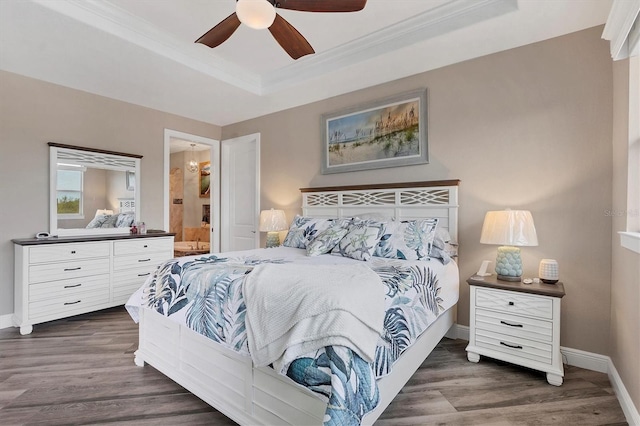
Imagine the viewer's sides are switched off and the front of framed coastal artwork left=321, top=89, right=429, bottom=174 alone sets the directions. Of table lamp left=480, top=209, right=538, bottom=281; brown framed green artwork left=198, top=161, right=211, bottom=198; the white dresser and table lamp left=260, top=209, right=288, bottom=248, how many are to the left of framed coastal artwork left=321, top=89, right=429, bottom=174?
1

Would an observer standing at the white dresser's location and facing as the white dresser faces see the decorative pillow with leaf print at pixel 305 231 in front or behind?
in front

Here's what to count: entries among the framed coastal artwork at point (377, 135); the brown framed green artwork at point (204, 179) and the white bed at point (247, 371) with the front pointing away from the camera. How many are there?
0

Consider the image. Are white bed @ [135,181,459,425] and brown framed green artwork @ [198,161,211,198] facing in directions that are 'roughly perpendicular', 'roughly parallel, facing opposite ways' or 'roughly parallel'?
roughly parallel

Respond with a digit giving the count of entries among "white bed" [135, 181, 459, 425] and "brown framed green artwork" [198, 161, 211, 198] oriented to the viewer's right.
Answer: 0

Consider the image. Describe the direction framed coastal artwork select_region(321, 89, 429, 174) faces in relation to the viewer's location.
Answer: facing the viewer and to the left of the viewer

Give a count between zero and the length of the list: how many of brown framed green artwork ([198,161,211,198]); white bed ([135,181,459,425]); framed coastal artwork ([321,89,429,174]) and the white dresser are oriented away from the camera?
0

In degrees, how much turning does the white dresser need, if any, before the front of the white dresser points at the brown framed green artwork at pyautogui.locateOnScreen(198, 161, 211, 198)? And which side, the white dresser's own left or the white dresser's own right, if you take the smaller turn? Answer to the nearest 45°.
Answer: approximately 90° to the white dresser's own left

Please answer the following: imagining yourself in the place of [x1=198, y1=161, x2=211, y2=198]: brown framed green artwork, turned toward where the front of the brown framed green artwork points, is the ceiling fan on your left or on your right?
on your left

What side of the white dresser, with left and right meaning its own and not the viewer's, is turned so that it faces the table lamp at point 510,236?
front

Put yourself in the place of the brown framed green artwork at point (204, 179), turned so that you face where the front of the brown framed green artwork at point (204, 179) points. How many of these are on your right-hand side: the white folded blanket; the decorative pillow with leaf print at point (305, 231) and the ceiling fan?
0

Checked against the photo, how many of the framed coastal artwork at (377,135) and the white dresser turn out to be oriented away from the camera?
0

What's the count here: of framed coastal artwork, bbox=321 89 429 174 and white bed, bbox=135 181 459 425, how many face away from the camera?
0

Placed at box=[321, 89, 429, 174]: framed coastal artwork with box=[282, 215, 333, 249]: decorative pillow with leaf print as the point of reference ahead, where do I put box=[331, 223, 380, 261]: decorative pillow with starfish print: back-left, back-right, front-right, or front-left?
front-left

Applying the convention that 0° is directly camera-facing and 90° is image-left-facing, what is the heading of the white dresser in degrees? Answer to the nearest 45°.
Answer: approximately 315°

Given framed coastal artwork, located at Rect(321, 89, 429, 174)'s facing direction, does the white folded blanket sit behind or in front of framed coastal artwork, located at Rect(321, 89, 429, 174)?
in front

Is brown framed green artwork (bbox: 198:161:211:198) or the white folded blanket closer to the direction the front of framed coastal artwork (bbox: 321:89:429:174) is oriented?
the white folded blanket
